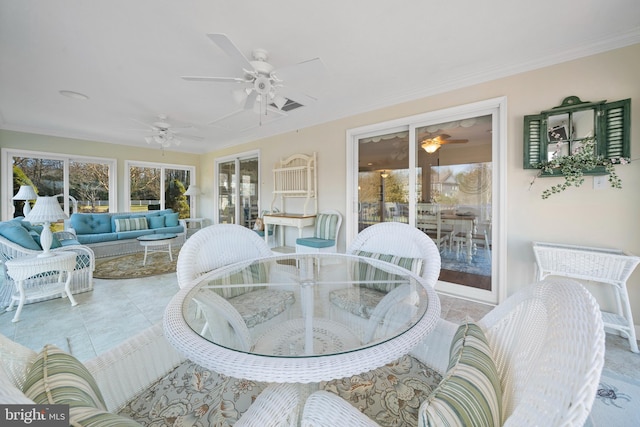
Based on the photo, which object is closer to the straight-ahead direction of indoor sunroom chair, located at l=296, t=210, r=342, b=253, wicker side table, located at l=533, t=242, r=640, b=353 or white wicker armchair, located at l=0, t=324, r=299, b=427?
the white wicker armchair

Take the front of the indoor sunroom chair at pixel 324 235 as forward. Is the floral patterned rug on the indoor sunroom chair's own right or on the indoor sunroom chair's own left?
on the indoor sunroom chair's own right

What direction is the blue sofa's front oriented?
toward the camera

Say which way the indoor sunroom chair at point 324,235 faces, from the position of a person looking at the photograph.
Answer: facing the viewer and to the left of the viewer

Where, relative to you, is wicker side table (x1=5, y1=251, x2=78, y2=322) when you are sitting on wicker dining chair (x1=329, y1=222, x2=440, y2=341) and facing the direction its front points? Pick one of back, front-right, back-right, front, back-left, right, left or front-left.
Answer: front-right

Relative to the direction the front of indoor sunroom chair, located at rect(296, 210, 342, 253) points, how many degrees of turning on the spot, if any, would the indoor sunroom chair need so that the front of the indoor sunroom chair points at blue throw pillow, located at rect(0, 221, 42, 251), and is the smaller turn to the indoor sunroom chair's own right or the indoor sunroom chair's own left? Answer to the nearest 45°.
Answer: approximately 45° to the indoor sunroom chair's own right

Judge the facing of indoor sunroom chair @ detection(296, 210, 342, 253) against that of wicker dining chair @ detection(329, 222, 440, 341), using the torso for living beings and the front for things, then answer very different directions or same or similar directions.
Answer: same or similar directions

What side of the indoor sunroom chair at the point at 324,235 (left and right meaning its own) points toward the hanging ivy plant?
left

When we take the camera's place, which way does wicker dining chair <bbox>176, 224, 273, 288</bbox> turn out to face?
facing the viewer and to the right of the viewer

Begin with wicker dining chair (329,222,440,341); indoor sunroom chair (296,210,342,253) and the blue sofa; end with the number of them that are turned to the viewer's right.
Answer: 0

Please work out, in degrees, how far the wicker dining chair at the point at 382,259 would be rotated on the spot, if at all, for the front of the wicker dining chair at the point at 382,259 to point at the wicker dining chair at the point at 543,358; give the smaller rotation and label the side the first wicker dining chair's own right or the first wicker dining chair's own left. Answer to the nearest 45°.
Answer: approximately 45° to the first wicker dining chair's own left

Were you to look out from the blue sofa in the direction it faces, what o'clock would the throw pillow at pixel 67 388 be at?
The throw pillow is roughly at 12 o'clock from the blue sofa.

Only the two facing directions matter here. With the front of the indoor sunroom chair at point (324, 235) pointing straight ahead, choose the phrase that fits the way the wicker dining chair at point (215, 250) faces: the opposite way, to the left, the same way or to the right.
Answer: to the left

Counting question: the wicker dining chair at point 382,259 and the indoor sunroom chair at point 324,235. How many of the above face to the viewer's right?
0

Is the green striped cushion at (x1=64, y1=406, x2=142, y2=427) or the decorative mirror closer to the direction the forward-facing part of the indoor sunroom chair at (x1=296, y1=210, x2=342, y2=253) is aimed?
the green striped cushion

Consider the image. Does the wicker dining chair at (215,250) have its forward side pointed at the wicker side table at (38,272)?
no

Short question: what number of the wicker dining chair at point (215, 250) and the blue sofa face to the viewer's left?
0
